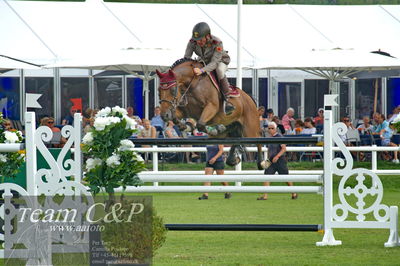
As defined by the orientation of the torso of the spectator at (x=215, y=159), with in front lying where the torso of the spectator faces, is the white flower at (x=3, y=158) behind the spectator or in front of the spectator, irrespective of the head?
in front

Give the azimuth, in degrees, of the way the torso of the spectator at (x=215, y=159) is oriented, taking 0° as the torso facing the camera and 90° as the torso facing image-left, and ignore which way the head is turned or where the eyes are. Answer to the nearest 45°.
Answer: approximately 45°

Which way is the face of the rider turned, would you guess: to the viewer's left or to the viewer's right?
to the viewer's left

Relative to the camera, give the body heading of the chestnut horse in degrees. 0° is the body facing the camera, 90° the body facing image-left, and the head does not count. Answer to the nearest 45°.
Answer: approximately 45°

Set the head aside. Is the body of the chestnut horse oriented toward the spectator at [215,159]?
no

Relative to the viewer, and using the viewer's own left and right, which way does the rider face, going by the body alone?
facing the viewer and to the left of the viewer

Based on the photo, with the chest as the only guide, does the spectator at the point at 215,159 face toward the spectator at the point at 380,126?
no
